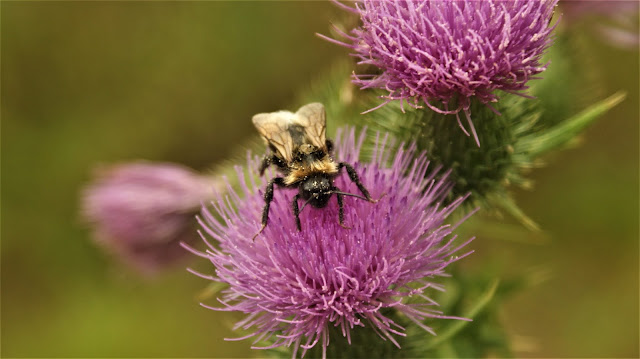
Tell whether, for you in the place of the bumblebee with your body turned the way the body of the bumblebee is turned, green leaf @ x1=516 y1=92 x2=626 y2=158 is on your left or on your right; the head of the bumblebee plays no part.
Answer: on your left

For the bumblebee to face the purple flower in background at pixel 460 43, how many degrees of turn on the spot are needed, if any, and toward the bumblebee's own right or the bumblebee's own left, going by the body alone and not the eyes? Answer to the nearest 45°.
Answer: approximately 90° to the bumblebee's own left

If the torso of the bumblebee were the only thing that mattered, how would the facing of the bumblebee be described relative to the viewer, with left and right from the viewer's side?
facing the viewer

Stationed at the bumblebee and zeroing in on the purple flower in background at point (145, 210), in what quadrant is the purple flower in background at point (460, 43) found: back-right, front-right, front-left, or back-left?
back-right

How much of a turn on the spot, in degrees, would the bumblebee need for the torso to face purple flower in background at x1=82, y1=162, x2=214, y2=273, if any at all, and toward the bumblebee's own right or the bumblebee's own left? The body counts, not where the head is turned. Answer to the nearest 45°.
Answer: approximately 135° to the bumblebee's own right
